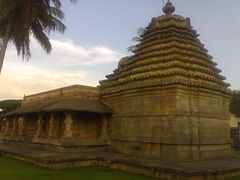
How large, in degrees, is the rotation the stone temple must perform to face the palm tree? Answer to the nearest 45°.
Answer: approximately 45° to its left

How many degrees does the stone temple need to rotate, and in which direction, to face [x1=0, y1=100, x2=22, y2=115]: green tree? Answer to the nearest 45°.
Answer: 0° — it already faces it

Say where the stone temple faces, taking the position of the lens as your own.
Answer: facing away from the viewer and to the left of the viewer
